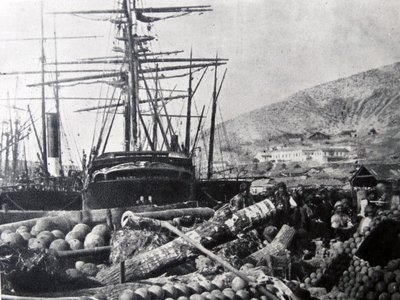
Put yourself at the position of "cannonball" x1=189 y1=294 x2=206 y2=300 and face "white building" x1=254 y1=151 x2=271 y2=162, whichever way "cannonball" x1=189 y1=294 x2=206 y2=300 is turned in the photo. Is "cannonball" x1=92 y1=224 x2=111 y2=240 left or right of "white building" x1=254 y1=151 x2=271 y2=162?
left

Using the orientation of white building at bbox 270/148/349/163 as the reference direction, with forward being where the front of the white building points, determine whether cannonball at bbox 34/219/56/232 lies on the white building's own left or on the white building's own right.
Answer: on the white building's own right

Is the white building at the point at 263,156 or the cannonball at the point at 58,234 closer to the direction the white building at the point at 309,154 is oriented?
the cannonball

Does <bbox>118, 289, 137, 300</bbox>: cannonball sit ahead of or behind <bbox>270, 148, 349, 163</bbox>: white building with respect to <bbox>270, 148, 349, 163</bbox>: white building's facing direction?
ahead

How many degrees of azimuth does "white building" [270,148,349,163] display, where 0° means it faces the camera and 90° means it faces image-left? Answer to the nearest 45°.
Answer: approximately 0°

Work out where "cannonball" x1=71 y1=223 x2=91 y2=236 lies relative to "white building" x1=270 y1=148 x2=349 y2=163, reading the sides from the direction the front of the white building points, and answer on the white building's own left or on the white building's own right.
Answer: on the white building's own right

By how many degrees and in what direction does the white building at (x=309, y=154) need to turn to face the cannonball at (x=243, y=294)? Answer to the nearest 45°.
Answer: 0° — it already faces it

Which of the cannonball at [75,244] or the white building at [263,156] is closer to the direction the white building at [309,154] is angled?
the cannonball

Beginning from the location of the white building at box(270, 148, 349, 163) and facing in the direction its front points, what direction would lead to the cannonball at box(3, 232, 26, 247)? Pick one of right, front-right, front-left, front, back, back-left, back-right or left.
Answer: front-right

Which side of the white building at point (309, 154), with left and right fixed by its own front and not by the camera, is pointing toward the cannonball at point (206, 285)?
front

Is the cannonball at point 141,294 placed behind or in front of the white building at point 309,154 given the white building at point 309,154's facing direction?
in front

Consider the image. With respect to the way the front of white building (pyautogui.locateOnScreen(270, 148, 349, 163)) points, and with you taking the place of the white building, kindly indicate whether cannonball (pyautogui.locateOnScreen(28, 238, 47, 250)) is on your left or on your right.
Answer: on your right
